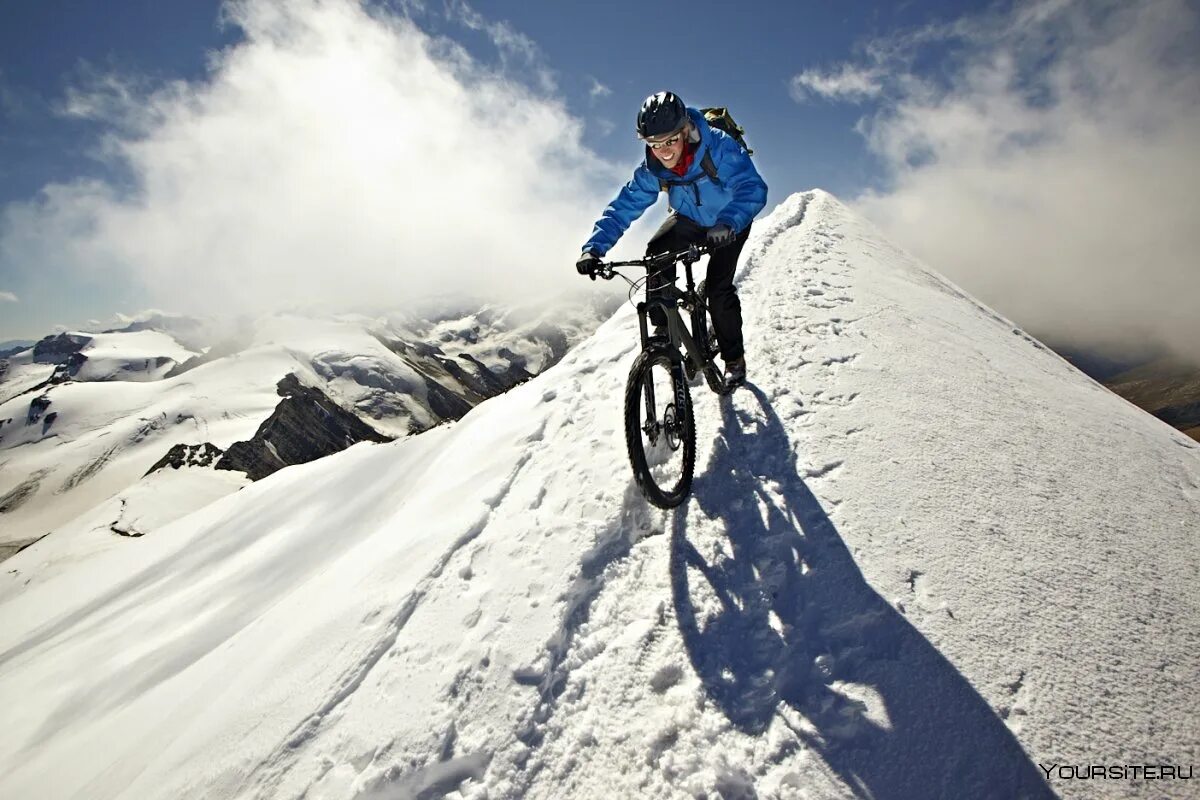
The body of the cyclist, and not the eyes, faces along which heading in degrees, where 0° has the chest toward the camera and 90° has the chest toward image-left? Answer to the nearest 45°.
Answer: approximately 45°
